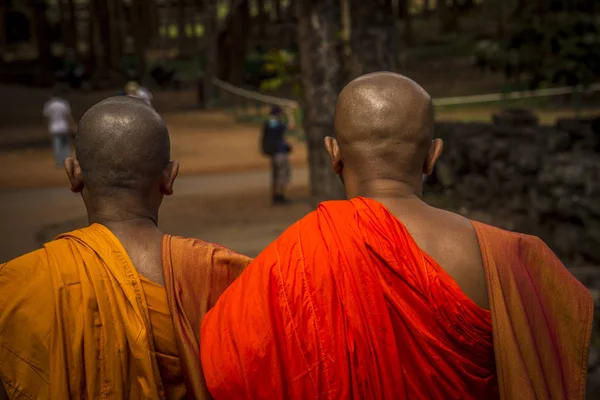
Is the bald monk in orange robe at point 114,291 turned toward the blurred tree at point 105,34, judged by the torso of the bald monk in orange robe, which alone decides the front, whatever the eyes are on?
yes

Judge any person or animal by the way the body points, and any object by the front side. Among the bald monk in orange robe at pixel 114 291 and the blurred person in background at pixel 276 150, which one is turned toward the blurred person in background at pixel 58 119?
the bald monk in orange robe

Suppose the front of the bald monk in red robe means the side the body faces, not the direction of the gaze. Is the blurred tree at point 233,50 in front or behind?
in front

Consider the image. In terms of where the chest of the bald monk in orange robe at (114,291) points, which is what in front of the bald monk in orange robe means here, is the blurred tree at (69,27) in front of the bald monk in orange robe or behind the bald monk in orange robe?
in front

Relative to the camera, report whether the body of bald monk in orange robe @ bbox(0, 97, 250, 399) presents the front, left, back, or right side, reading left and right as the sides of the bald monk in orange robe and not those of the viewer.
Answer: back

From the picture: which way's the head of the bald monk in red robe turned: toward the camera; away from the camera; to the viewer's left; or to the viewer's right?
away from the camera

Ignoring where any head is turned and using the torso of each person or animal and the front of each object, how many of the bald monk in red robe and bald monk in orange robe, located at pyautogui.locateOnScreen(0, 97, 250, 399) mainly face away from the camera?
2

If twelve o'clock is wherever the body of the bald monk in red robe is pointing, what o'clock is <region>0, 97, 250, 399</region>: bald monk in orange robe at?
The bald monk in orange robe is roughly at 9 o'clock from the bald monk in red robe.

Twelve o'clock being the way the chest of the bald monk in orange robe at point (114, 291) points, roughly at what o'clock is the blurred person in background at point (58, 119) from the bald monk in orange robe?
The blurred person in background is roughly at 12 o'clock from the bald monk in orange robe.

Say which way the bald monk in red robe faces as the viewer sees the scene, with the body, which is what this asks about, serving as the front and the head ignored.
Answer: away from the camera

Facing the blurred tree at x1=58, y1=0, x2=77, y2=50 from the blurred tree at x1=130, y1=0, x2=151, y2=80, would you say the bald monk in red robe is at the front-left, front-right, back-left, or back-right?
back-left

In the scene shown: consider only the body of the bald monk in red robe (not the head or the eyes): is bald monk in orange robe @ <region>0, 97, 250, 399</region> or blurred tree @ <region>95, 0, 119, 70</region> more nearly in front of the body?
the blurred tree
